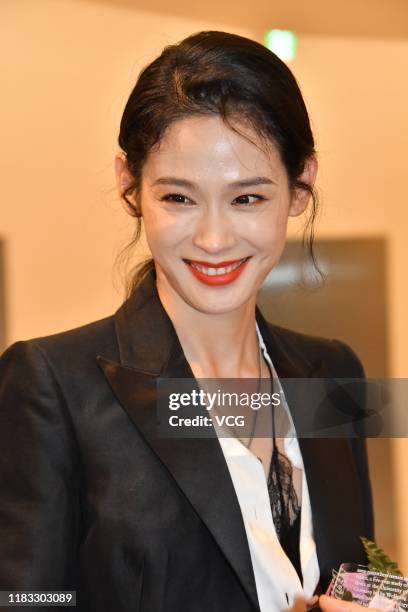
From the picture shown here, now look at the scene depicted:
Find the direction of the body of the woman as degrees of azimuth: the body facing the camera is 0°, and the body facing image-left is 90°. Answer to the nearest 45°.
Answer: approximately 315°
